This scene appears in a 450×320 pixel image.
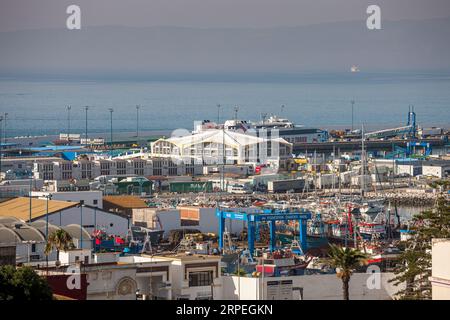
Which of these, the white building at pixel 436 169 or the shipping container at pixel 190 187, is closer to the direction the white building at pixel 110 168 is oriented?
the shipping container

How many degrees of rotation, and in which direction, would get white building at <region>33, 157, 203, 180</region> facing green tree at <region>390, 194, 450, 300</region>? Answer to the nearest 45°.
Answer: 0° — it already faces it

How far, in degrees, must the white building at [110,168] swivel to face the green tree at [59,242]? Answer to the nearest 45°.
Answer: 0° — it already faces it

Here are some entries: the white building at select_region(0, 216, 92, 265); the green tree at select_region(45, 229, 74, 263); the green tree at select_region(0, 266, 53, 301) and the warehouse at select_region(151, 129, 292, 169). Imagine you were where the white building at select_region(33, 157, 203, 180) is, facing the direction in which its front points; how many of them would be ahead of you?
3

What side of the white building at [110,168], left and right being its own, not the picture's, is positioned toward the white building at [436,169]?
left

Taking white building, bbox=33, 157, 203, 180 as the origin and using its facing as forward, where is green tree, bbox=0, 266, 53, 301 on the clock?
The green tree is roughly at 12 o'clock from the white building.

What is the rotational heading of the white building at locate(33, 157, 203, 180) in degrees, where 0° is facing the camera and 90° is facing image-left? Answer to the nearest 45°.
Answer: approximately 0°

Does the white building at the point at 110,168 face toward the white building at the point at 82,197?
yes

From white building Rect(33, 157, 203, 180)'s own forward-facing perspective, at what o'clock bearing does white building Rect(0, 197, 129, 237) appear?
white building Rect(0, 197, 129, 237) is roughly at 12 o'clock from white building Rect(33, 157, 203, 180).

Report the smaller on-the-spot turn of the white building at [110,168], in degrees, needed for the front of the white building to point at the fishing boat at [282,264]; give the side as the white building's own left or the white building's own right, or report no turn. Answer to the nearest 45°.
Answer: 0° — it already faces it

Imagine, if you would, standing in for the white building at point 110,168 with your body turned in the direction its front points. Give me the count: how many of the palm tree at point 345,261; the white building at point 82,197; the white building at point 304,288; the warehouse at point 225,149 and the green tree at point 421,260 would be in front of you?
4

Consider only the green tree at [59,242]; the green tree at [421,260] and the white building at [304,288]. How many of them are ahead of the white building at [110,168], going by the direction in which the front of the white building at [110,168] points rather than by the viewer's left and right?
3

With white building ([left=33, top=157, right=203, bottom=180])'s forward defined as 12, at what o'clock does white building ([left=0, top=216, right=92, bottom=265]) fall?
white building ([left=0, top=216, right=92, bottom=265]) is roughly at 12 o'clock from white building ([left=33, top=157, right=203, bottom=180]).
